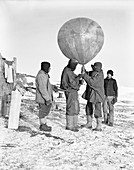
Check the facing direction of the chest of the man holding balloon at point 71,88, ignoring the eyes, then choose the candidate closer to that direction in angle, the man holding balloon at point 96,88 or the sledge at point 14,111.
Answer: the man holding balloon

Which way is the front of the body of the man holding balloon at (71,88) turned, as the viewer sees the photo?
to the viewer's right

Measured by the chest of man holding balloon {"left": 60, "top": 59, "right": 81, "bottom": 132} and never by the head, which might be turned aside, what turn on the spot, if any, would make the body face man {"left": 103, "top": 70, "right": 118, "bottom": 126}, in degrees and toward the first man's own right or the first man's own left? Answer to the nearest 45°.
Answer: approximately 45° to the first man's own left

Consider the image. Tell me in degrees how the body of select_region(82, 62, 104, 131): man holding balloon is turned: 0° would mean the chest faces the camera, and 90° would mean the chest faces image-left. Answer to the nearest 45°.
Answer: approximately 90°

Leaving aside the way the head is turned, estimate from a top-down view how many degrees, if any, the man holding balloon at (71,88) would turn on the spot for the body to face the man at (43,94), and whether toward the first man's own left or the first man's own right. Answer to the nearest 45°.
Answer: approximately 135° to the first man's own right

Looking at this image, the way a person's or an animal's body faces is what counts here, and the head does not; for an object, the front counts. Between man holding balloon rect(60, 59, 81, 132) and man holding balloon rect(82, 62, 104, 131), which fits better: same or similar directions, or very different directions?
very different directions

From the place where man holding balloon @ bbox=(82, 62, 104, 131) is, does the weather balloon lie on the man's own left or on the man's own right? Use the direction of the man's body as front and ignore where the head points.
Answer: on the man's own right

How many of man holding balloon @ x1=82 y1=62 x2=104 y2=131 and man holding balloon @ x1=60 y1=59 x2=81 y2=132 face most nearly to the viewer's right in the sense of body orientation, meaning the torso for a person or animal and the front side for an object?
1

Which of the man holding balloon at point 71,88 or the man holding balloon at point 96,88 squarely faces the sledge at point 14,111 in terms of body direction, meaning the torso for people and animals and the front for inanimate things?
the man holding balloon at point 96,88
